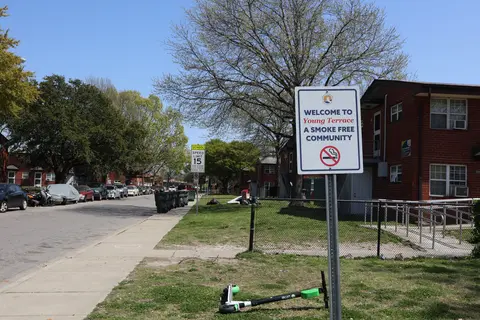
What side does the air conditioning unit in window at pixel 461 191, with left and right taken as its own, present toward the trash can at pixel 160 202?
right

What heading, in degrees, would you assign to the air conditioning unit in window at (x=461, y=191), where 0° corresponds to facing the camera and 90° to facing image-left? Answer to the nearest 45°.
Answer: approximately 0°

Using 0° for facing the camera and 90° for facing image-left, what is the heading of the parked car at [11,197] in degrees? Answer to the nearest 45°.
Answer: approximately 45°

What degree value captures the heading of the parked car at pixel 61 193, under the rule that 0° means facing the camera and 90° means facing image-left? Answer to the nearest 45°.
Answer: approximately 45°

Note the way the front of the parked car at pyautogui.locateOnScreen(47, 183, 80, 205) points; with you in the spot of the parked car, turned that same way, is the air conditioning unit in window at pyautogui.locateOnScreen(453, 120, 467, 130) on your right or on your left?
on your left

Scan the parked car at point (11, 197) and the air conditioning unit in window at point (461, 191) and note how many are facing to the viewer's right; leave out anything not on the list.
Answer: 0

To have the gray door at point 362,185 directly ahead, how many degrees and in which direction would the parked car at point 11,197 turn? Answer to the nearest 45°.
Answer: approximately 90° to its left

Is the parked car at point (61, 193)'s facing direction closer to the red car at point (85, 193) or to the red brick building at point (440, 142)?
the red brick building

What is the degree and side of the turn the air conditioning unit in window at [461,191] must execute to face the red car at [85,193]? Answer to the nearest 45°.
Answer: approximately 90° to its right

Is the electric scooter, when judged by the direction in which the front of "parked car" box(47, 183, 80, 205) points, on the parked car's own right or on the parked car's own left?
on the parked car's own left

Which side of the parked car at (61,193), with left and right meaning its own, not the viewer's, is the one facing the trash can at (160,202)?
left

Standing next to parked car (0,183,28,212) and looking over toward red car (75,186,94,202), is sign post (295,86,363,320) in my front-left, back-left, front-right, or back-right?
back-right
